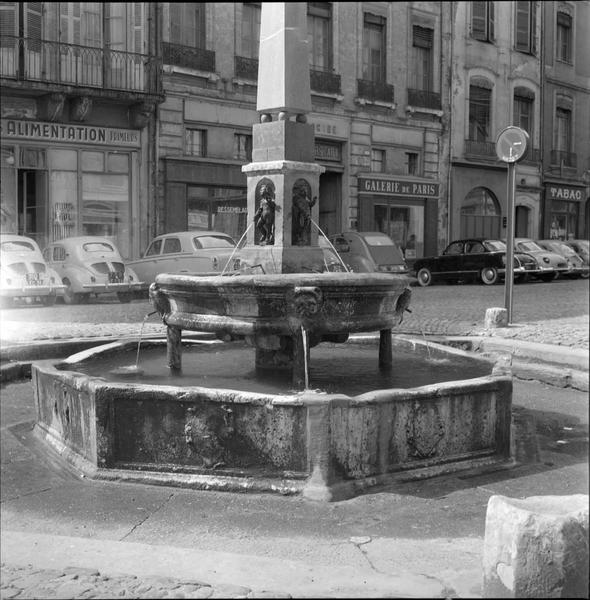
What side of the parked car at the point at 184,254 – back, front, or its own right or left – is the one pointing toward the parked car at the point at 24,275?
left

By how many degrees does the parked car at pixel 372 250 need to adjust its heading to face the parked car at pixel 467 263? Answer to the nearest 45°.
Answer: approximately 135° to its right

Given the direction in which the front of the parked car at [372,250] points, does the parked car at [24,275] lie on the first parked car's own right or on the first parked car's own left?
on the first parked car's own left

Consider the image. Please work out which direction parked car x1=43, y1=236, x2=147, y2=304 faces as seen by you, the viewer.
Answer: facing away from the viewer and to the left of the viewer

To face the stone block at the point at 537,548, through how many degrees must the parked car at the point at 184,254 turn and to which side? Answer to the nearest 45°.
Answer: approximately 135° to its left

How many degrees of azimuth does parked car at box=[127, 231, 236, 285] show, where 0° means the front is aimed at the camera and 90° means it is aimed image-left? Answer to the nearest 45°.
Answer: approximately 135°
